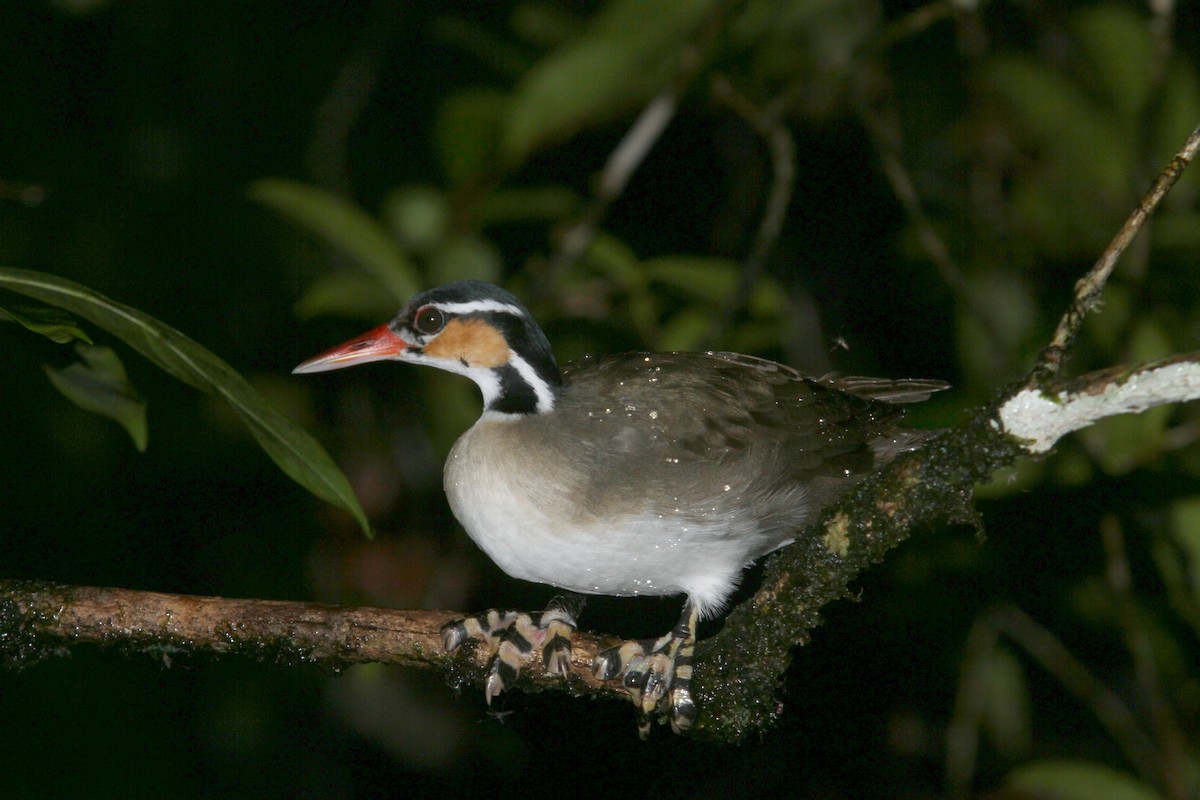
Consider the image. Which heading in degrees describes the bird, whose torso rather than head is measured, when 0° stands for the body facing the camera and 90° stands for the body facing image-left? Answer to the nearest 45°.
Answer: approximately 90°

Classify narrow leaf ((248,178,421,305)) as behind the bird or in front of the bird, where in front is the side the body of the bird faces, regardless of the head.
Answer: in front

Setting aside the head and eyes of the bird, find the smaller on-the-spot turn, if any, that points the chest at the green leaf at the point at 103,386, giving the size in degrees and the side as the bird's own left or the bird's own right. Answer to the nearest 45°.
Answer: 0° — it already faces it

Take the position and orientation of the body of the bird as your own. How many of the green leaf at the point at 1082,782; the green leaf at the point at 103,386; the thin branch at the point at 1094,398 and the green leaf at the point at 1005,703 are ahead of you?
1

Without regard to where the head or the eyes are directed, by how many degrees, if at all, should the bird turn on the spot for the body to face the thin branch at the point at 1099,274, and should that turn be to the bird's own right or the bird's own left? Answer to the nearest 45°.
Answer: approximately 135° to the bird's own left

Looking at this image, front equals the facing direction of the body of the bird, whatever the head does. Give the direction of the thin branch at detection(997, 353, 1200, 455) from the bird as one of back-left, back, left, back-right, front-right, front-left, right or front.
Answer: back-left

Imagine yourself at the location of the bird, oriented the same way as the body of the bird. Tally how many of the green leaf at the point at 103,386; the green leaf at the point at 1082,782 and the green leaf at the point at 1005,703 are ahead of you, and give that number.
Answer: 1
